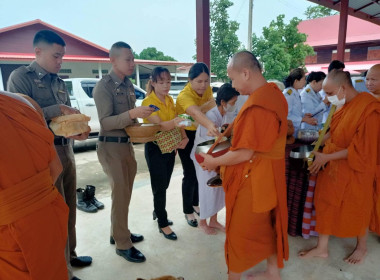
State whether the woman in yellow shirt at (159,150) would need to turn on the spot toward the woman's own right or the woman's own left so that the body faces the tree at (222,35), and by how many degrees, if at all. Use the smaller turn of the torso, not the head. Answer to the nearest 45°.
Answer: approximately 135° to the woman's own left

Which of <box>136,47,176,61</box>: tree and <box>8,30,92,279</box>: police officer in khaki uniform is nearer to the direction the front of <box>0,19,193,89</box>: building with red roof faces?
the police officer in khaki uniform

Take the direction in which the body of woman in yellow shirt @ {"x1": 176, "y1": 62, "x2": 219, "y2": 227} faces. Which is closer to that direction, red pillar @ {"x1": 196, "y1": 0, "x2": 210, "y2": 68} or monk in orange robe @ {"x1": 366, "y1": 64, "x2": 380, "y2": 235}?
the monk in orange robe

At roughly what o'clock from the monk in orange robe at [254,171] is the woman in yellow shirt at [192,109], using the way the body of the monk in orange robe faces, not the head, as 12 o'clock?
The woman in yellow shirt is roughly at 2 o'clock from the monk in orange robe.

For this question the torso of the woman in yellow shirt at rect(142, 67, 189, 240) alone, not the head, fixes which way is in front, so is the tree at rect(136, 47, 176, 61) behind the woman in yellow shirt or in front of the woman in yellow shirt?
behind

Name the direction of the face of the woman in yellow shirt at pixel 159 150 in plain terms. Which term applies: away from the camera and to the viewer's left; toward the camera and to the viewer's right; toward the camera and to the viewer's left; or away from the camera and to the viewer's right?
toward the camera and to the viewer's right

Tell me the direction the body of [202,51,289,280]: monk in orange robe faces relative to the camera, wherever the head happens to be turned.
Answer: to the viewer's left

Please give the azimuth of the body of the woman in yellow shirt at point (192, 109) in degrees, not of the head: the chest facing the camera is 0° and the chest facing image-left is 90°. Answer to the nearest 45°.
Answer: approximately 315°

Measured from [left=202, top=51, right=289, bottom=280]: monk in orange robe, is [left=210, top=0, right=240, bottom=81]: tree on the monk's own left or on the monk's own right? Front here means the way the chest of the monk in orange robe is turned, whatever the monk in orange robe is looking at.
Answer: on the monk's own right

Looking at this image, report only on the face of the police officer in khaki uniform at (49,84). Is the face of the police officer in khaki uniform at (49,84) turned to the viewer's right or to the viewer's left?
to the viewer's right
